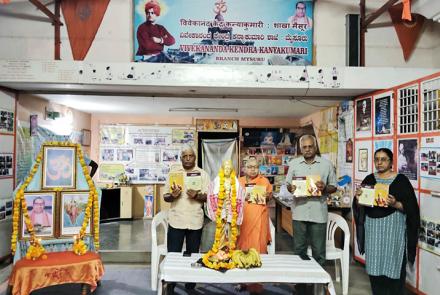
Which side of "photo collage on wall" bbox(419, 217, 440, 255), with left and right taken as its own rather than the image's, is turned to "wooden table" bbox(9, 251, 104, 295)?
front

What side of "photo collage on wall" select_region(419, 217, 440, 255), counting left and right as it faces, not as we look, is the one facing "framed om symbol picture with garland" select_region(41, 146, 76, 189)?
front

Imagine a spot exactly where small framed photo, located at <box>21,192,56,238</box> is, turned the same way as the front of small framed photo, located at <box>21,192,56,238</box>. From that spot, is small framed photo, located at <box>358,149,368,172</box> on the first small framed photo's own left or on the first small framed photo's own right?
on the first small framed photo's own left

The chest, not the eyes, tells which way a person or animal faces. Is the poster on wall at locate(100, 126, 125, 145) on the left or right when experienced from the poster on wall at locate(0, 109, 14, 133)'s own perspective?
on its left

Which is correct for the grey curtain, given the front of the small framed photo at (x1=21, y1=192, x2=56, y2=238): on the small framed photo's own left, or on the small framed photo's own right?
on the small framed photo's own left

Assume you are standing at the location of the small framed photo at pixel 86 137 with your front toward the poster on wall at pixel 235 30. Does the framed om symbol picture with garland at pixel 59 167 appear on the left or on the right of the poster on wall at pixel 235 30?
right

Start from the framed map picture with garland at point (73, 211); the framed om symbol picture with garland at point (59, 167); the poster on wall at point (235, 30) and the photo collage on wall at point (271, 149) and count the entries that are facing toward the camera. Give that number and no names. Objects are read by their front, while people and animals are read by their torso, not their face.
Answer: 4

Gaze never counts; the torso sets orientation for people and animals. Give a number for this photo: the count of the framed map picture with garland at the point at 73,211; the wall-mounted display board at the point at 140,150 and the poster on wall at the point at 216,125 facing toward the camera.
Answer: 3

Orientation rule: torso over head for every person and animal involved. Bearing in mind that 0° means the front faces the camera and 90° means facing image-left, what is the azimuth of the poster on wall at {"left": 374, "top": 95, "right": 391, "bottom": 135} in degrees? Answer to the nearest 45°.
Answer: approximately 45°

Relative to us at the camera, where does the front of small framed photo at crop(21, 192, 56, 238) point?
facing the viewer

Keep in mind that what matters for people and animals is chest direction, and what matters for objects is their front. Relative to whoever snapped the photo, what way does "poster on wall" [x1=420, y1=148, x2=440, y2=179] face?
facing the viewer and to the left of the viewer

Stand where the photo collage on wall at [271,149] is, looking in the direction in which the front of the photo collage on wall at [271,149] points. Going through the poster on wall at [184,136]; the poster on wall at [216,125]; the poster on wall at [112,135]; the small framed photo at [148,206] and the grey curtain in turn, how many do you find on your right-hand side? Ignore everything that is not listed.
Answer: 5

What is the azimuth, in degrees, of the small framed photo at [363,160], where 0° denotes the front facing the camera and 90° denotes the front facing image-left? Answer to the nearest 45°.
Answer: approximately 45°

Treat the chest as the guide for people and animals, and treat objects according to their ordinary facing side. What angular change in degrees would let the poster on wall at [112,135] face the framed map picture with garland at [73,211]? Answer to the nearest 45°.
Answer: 0° — it already faces it

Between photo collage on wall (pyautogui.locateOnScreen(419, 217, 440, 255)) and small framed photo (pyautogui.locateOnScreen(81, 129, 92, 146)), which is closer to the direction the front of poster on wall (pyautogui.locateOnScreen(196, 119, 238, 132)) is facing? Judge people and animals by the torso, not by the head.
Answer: the photo collage on wall

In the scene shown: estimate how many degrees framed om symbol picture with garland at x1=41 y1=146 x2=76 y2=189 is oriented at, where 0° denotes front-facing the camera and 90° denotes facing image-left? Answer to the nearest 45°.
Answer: approximately 0°
